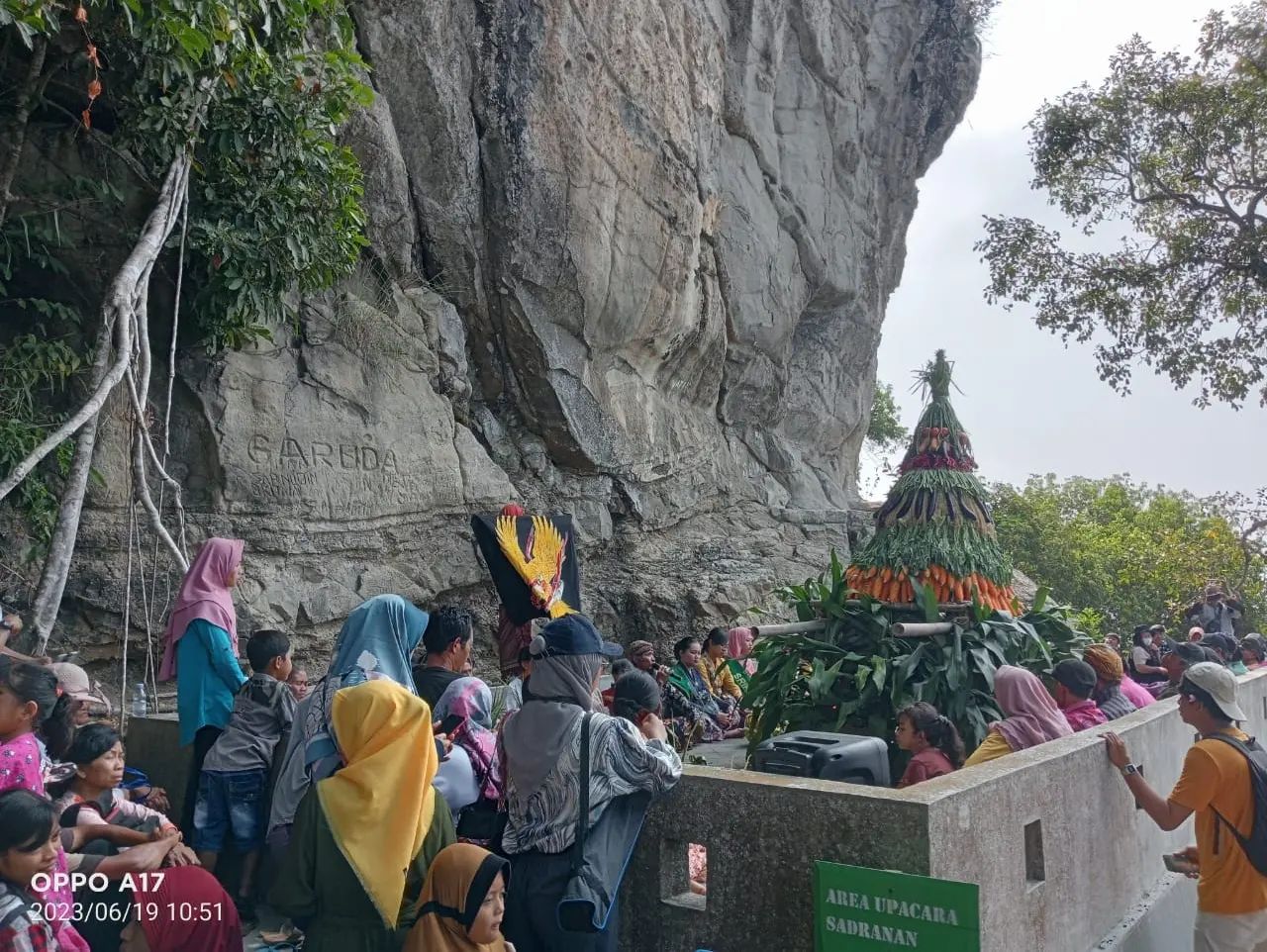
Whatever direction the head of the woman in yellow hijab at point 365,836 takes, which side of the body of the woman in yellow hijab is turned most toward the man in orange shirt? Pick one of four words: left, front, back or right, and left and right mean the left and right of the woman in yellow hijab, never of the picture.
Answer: right

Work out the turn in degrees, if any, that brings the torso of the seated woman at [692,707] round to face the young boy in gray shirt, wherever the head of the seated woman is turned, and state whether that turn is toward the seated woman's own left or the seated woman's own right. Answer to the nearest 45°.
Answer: approximately 45° to the seated woman's own right

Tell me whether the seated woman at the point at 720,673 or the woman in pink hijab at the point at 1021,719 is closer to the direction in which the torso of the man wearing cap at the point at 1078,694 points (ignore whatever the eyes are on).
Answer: the seated woman

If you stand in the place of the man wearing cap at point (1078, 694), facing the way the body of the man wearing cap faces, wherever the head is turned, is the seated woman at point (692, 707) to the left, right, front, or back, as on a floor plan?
front

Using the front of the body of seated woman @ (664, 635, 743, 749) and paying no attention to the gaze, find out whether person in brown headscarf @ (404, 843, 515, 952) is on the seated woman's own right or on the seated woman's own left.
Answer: on the seated woman's own right

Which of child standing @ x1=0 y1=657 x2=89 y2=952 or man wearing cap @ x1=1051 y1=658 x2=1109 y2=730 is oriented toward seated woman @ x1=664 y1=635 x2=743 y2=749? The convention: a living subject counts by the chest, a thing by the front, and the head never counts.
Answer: the man wearing cap

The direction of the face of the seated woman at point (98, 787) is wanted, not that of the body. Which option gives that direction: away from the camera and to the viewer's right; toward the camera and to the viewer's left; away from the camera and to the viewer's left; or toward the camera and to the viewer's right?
toward the camera and to the viewer's right

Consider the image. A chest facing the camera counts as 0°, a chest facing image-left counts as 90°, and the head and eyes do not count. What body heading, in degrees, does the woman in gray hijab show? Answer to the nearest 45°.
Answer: approximately 225°

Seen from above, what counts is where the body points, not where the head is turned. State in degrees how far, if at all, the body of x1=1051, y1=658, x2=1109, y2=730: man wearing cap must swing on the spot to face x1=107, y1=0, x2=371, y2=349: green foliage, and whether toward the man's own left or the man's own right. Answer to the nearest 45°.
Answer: approximately 45° to the man's own left

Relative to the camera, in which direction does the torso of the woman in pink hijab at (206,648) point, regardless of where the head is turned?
to the viewer's right

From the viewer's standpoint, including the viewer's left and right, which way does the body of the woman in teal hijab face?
facing away from the viewer and to the right of the viewer

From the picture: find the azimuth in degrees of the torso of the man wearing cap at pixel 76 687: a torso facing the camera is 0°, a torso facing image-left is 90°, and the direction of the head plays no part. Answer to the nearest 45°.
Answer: approximately 270°

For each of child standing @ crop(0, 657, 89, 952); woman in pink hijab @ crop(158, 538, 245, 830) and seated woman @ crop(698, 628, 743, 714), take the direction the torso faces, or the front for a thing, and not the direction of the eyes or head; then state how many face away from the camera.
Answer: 0

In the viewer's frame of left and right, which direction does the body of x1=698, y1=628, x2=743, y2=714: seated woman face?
facing the viewer and to the right of the viewer

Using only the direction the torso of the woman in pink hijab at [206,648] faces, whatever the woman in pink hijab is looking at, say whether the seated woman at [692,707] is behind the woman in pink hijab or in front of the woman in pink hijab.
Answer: in front

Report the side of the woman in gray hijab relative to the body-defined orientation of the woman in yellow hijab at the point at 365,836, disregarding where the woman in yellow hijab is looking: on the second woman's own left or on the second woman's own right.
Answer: on the second woman's own right

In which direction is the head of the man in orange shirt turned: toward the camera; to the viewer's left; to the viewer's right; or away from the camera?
to the viewer's left
